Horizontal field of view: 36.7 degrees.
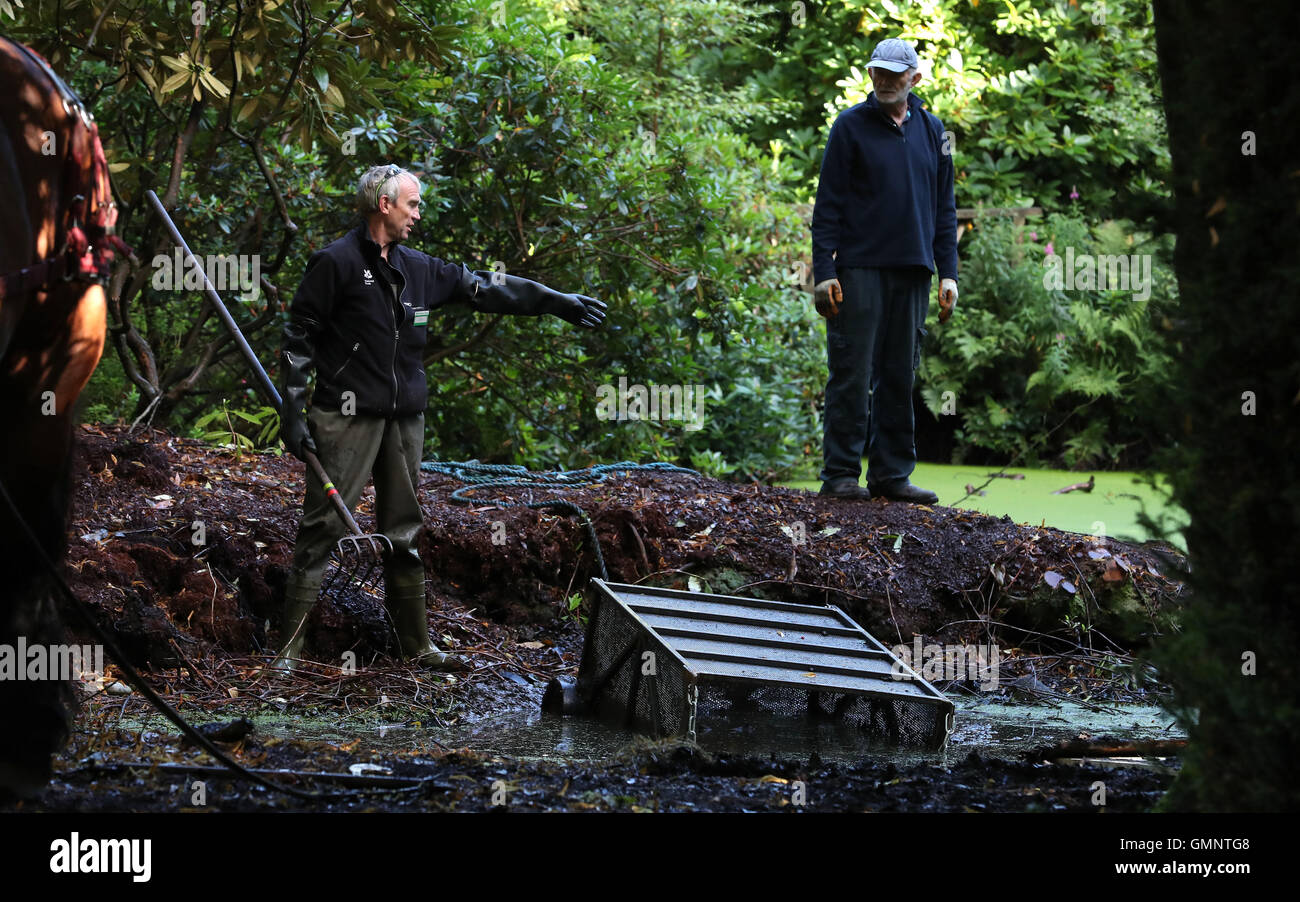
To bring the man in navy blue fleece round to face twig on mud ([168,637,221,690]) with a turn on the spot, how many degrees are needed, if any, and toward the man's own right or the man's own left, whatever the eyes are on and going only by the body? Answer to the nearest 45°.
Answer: approximately 45° to the man's own right

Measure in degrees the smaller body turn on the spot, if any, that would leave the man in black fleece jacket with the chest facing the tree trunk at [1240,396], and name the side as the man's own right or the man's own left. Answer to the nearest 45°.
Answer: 0° — they already face it

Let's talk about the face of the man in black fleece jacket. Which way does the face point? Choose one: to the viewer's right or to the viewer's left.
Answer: to the viewer's right

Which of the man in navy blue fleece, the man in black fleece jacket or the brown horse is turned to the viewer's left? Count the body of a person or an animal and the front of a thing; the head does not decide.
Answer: the brown horse

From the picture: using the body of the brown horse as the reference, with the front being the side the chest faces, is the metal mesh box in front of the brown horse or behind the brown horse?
behind

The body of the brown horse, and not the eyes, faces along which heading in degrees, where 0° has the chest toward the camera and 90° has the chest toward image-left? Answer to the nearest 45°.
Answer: approximately 90°

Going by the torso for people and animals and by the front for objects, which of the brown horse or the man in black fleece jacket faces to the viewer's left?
the brown horse

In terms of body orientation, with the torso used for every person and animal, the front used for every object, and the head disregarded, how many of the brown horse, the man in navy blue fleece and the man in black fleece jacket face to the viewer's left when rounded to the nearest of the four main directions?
1

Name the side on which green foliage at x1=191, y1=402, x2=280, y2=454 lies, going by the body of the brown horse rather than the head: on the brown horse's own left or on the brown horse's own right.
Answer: on the brown horse's own right

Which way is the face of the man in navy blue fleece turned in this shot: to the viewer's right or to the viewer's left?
to the viewer's left

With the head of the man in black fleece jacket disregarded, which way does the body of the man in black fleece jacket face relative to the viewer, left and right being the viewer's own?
facing the viewer and to the right of the viewer

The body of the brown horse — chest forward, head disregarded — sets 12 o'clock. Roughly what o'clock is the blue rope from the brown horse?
The blue rope is roughly at 4 o'clock from the brown horse.

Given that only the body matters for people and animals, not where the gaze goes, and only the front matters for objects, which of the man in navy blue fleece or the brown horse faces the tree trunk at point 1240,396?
the man in navy blue fleece
